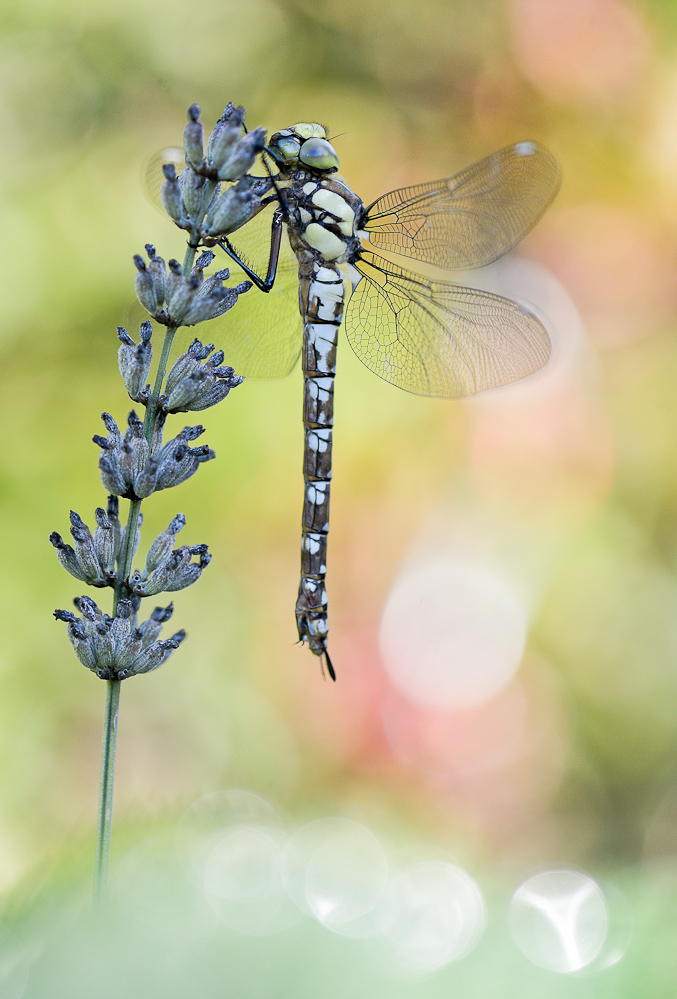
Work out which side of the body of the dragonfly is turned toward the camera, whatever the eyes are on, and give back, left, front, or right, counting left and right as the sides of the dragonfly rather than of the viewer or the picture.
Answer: left
